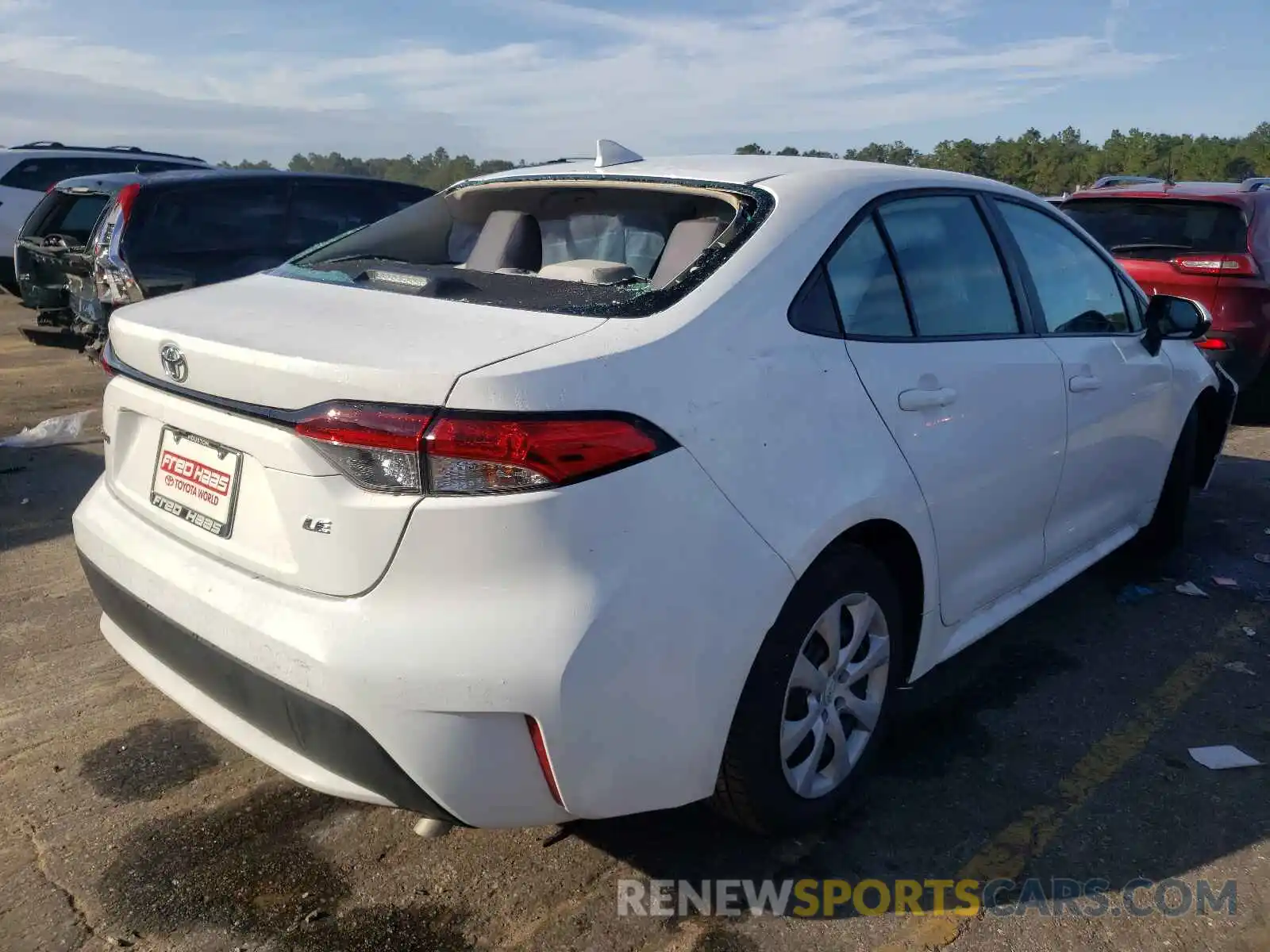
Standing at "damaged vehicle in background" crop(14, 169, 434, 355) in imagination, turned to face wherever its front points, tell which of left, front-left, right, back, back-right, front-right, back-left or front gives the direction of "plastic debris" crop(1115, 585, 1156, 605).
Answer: right

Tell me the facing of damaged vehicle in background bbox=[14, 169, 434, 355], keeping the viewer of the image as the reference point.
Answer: facing away from the viewer and to the right of the viewer

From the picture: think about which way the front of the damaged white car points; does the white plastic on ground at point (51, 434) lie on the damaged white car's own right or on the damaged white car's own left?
on the damaged white car's own left

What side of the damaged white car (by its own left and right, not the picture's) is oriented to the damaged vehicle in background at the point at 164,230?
left

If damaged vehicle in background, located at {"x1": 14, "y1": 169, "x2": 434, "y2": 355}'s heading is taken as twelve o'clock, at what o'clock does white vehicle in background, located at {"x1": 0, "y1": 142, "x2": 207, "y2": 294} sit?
white vehicle in background, located at {"x1": 0, "y1": 142, "x2": 207, "y2": 294} is roughly at 10 o'clock from damaged vehicle in background, located at {"x1": 14, "y1": 169, "x2": 434, "y2": 355}.

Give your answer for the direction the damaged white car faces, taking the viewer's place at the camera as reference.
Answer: facing away from the viewer and to the right of the viewer

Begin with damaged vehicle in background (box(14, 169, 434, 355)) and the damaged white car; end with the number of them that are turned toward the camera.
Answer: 0

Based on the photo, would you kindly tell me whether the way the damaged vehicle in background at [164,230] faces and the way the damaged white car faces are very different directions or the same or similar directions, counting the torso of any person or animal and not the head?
same or similar directions

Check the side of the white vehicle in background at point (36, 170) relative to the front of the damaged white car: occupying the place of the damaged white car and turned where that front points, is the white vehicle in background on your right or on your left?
on your left
